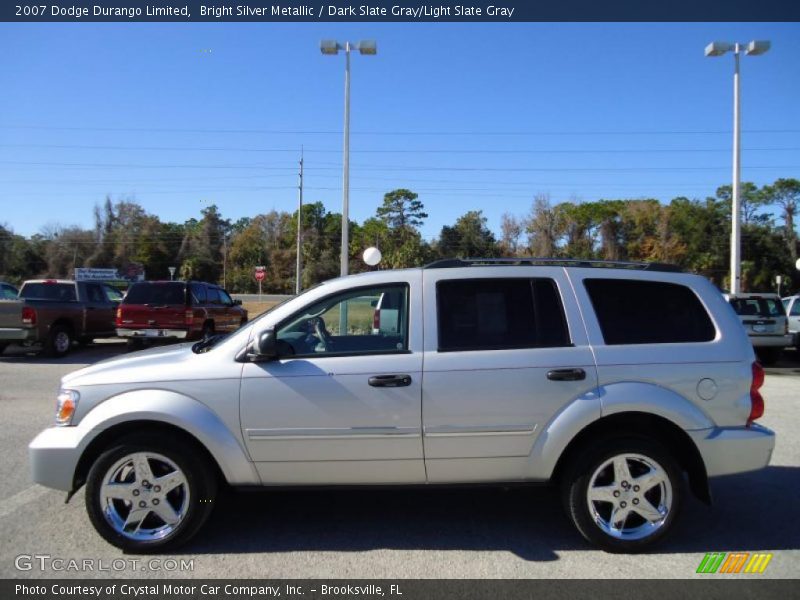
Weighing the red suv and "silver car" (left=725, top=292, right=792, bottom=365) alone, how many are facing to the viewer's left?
0

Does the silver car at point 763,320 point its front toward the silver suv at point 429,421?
no

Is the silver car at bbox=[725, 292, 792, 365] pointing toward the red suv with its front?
no

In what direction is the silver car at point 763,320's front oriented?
away from the camera

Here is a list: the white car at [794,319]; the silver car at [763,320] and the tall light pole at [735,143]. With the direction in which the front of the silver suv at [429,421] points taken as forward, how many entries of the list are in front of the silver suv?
0

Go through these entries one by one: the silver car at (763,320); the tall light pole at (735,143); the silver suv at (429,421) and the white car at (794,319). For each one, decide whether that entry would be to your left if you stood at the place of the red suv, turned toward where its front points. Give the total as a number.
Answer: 0

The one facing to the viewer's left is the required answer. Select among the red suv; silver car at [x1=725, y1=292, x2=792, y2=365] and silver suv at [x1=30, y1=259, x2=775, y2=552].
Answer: the silver suv

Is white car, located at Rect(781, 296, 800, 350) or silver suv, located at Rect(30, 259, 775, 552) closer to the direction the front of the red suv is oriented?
the white car

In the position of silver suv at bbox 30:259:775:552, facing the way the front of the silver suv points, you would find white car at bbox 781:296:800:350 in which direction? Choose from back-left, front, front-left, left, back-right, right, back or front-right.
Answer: back-right

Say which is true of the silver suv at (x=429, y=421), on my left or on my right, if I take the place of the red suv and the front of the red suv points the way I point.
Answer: on my right

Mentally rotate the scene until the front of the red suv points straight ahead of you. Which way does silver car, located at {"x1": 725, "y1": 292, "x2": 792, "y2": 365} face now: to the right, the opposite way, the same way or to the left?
the same way

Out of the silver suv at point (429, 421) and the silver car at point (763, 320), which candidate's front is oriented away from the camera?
the silver car

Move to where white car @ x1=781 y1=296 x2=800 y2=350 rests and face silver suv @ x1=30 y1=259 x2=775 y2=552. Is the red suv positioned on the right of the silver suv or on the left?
right

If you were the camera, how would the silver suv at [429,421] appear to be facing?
facing to the left of the viewer

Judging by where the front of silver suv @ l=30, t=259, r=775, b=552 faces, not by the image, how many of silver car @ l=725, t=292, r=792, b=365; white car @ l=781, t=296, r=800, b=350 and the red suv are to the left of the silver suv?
0

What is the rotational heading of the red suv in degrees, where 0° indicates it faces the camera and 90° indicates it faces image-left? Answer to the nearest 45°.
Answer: approximately 225°

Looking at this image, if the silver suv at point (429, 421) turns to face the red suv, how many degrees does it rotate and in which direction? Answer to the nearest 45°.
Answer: approximately 45° to its right

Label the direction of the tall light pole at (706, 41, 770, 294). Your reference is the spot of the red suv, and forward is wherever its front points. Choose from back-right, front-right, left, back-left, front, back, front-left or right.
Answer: front-right

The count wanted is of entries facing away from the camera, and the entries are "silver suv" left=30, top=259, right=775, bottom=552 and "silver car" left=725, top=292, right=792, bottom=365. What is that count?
1

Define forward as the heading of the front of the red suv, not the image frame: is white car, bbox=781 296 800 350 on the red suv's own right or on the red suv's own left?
on the red suv's own right
